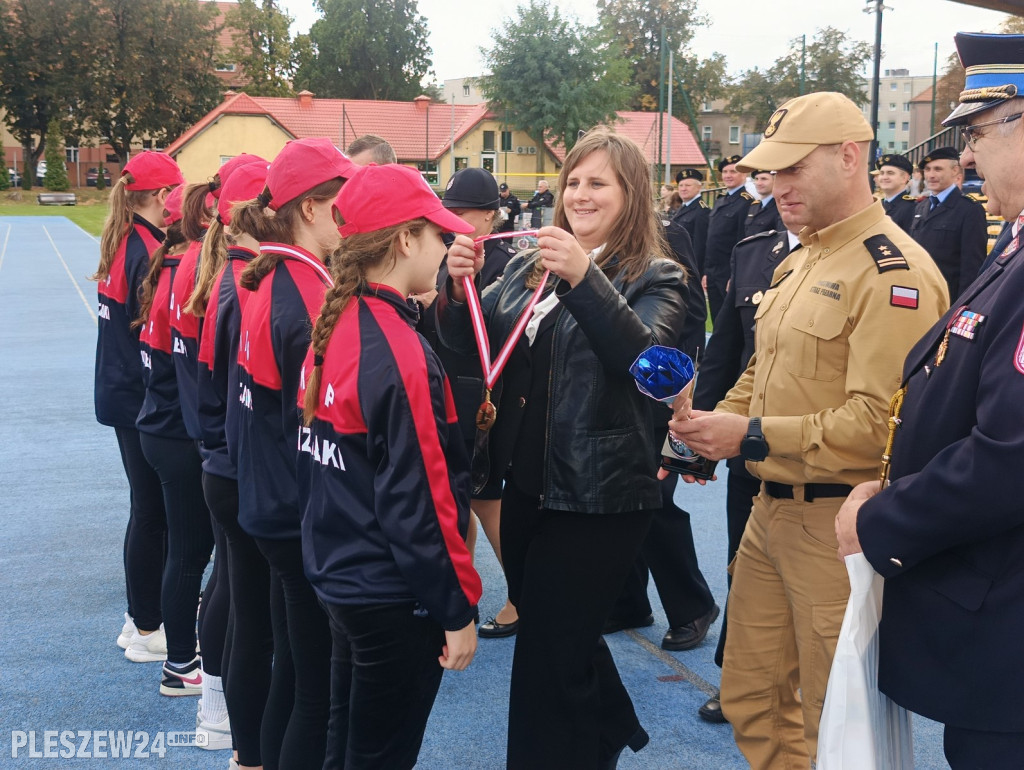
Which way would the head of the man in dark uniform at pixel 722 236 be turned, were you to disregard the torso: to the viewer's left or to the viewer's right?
to the viewer's left

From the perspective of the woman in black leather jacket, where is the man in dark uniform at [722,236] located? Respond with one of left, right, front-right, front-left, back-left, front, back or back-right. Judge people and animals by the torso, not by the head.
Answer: back-right

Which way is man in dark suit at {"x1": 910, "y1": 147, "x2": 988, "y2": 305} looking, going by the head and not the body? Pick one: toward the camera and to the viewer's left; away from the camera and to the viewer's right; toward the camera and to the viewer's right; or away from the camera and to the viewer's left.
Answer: toward the camera and to the viewer's left

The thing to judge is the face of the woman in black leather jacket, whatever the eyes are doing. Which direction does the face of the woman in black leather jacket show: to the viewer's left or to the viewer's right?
to the viewer's left

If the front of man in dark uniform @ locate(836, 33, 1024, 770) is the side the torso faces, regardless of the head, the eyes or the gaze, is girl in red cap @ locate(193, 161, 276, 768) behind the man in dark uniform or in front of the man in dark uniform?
in front

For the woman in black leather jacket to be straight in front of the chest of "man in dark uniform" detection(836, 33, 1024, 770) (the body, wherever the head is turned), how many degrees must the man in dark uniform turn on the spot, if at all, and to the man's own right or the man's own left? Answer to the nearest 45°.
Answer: approximately 45° to the man's own right

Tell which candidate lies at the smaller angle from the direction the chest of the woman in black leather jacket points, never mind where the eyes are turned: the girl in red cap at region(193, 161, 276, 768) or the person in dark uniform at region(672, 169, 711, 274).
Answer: the girl in red cap

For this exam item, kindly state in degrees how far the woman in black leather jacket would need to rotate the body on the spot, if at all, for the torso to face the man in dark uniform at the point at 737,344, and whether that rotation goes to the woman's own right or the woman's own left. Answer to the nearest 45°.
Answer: approximately 180°

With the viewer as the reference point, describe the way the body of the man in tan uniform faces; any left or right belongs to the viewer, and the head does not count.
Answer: facing the viewer and to the left of the viewer

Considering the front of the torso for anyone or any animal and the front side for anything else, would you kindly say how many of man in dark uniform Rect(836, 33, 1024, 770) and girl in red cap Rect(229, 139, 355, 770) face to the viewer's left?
1

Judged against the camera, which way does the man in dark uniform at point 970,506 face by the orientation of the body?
to the viewer's left

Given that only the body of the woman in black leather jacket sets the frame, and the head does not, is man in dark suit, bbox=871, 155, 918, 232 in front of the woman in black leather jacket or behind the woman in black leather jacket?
behind

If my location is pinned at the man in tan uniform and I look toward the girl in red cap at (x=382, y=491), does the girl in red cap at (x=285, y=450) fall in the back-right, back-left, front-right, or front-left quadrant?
front-right

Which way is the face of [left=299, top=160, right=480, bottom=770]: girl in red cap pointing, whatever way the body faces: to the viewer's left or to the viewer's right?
to the viewer's right

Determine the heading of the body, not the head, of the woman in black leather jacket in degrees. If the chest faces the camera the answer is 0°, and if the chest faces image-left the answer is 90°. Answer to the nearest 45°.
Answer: approximately 45°

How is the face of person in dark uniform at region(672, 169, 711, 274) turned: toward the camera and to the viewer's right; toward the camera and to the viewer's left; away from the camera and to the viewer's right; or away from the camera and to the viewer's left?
toward the camera and to the viewer's left

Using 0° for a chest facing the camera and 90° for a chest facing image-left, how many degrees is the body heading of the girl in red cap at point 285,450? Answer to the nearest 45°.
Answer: approximately 225°
